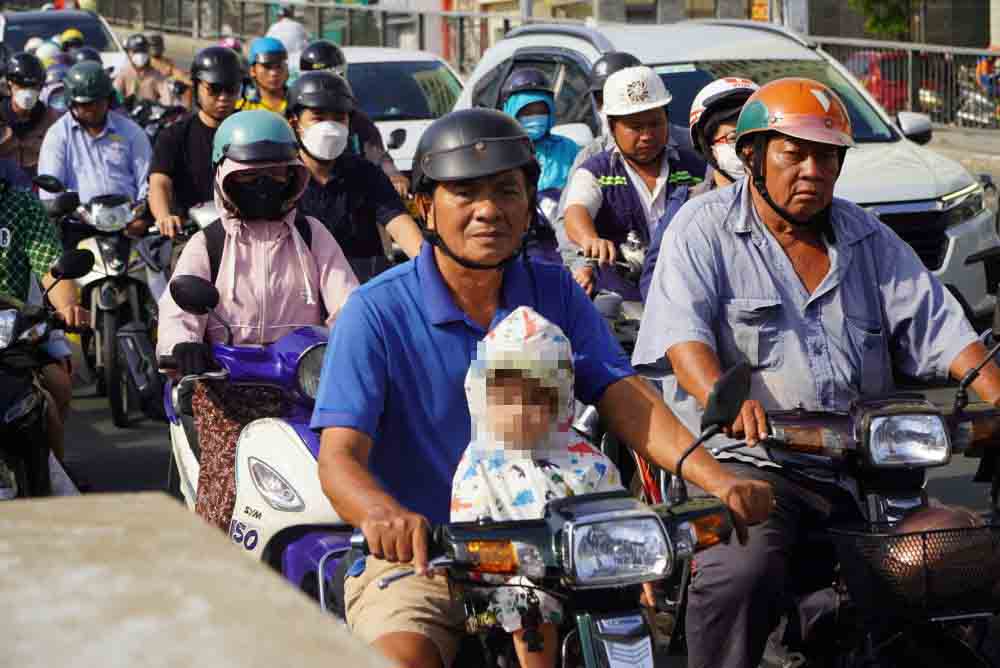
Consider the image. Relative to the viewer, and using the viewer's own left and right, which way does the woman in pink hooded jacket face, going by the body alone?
facing the viewer

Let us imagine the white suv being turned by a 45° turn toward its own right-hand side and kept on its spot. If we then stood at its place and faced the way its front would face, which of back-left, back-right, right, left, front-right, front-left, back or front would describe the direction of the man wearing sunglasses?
front-right

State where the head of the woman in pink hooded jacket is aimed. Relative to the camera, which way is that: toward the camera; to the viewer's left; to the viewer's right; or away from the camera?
toward the camera

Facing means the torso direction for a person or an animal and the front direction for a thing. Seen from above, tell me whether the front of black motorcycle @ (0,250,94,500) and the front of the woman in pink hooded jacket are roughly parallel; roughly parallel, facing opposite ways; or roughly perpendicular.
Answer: roughly parallel

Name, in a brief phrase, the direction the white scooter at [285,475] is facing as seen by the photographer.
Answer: facing the viewer and to the right of the viewer

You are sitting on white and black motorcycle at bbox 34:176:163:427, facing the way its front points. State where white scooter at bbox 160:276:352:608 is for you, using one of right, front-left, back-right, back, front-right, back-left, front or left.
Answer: front

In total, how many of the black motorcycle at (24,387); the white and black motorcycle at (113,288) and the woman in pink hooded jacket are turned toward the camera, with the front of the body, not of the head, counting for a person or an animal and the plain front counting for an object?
3

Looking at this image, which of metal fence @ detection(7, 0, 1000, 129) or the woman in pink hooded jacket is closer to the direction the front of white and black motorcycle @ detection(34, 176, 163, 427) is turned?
the woman in pink hooded jacket

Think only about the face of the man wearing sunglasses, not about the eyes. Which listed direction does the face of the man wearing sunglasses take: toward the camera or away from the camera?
toward the camera

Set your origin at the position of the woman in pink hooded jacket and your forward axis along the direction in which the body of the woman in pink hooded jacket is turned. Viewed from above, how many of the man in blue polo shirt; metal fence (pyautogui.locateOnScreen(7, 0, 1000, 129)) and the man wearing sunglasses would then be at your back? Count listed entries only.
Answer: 2

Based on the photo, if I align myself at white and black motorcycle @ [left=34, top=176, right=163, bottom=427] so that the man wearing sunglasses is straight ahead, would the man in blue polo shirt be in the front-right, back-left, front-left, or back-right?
back-right

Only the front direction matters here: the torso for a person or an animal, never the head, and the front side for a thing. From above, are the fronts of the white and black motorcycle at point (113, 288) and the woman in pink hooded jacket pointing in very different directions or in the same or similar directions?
same or similar directions

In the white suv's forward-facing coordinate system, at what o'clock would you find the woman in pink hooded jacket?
The woman in pink hooded jacket is roughly at 2 o'clock from the white suv.

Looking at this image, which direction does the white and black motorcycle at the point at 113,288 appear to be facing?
toward the camera

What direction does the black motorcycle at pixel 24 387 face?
toward the camera

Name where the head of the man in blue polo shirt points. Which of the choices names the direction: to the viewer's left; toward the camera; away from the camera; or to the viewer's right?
toward the camera
